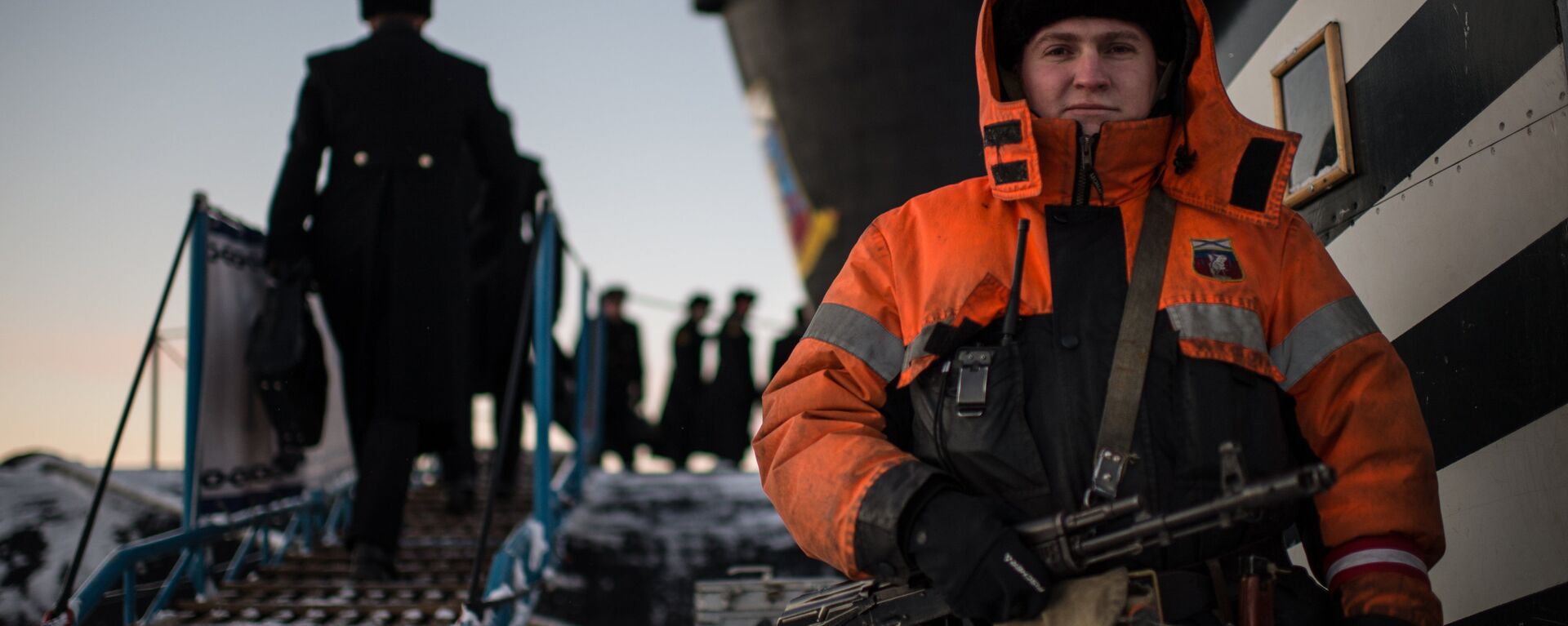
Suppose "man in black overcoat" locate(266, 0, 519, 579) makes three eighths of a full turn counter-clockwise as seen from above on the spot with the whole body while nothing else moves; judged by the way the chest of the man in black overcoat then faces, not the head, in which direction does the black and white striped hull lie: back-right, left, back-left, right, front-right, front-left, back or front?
left

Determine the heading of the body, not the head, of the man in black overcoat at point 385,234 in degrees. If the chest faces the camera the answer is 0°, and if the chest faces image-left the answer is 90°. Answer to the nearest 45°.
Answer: approximately 180°

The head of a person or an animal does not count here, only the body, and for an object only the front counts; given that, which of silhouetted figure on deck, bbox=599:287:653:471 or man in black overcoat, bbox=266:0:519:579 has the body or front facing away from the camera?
the man in black overcoat

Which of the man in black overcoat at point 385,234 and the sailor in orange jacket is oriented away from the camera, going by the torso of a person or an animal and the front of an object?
the man in black overcoat

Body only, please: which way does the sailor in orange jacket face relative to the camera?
toward the camera

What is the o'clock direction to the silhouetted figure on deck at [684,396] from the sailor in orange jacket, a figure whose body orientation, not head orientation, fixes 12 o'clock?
The silhouetted figure on deck is roughly at 5 o'clock from the sailor in orange jacket.

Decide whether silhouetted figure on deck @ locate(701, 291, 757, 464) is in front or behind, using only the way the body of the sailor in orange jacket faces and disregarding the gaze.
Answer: behind

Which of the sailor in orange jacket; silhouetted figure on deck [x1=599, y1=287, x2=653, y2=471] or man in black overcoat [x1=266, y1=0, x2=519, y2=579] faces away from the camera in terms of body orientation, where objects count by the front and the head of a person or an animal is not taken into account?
the man in black overcoat

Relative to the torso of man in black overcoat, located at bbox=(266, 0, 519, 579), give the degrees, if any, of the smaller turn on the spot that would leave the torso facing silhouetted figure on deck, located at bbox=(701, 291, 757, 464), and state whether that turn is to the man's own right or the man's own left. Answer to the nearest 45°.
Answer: approximately 45° to the man's own right

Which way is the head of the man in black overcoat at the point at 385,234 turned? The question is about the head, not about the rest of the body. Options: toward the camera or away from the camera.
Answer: away from the camera

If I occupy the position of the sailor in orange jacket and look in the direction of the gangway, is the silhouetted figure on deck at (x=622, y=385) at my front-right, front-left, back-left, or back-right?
front-right

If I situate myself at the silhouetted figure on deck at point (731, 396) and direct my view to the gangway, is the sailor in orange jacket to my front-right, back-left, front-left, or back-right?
front-left

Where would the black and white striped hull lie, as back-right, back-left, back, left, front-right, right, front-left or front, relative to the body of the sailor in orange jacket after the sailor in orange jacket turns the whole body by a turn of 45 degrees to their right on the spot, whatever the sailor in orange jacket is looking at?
back
